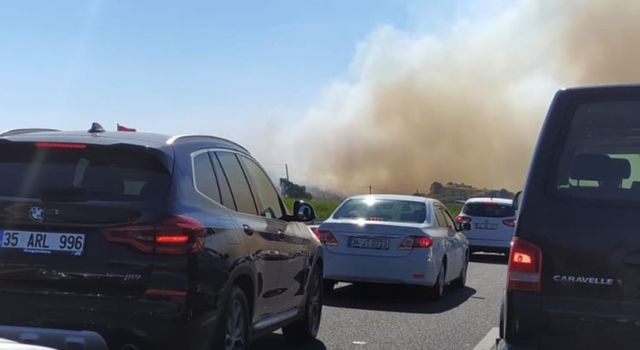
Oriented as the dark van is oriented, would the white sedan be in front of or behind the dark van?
in front

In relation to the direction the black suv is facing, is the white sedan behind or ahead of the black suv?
ahead

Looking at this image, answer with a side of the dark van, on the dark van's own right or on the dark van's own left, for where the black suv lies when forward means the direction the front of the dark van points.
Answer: on the dark van's own left

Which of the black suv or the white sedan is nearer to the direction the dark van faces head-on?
the white sedan

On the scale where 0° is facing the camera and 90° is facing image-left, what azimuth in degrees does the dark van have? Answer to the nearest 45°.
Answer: approximately 180°

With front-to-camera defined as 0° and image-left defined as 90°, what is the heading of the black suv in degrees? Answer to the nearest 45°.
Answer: approximately 225°

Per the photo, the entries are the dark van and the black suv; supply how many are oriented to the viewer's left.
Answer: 0

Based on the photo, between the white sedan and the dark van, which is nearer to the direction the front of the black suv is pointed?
the white sedan

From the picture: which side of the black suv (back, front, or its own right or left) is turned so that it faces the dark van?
right
